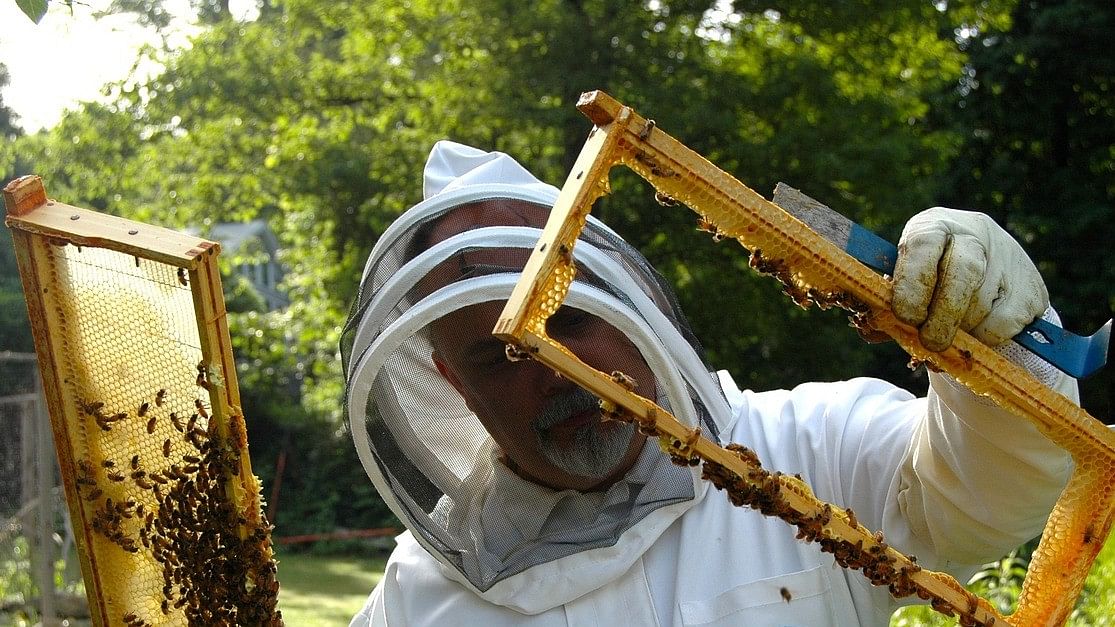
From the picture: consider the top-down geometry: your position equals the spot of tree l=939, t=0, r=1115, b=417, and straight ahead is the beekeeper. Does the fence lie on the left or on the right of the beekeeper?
right

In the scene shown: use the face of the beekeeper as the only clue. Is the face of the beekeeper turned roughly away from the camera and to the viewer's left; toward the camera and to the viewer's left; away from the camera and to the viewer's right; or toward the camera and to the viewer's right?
toward the camera and to the viewer's right

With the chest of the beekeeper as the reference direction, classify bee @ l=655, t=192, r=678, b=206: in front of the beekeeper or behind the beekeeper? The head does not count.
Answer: in front

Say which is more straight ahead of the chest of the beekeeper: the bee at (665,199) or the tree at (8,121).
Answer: the bee

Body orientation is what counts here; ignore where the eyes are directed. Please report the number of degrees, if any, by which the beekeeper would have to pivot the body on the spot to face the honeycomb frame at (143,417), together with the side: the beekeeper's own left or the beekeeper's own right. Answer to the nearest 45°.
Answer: approximately 90° to the beekeeper's own right

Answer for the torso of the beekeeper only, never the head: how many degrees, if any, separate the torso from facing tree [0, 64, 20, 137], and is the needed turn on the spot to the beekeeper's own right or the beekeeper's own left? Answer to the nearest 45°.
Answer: approximately 135° to the beekeeper's own right

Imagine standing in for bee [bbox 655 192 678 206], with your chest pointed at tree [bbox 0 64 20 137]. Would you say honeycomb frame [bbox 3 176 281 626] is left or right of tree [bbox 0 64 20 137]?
left

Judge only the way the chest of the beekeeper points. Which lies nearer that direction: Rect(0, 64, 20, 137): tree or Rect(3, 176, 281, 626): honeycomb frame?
the honeycomb frame

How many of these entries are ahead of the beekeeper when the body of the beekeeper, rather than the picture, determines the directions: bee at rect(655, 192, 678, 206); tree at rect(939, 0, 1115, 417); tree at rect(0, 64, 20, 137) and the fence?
1

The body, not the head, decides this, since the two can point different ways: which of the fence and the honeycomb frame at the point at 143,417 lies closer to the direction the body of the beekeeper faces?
the honeycomb frame

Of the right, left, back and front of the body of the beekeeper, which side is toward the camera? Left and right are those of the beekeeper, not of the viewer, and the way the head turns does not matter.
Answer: front

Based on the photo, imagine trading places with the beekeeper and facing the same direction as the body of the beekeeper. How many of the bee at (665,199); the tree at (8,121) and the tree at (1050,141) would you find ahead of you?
1

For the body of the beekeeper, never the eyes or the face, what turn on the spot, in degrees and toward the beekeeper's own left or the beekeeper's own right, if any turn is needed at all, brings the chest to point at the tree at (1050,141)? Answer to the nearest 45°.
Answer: approximately 180°
